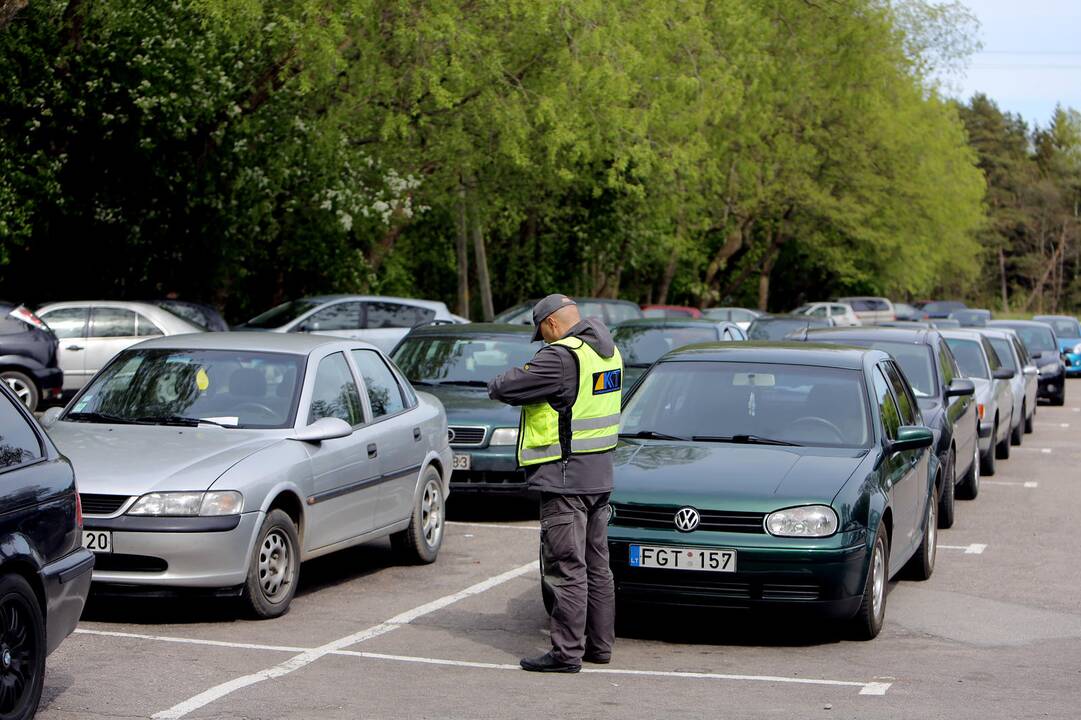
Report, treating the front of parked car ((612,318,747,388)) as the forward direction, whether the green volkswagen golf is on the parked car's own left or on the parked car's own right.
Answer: on the parked car's own left

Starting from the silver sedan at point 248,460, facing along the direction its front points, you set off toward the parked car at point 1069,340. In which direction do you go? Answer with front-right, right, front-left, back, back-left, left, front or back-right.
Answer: back

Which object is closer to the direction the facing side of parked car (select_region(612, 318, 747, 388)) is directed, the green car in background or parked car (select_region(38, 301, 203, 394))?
the green car in background

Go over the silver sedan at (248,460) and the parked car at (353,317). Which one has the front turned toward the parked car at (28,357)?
the parked car at (353,317)

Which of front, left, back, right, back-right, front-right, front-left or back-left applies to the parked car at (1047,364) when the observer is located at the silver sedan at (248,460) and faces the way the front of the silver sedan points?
back

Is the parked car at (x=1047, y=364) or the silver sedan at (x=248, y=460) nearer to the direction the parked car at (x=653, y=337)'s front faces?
the silver sedan

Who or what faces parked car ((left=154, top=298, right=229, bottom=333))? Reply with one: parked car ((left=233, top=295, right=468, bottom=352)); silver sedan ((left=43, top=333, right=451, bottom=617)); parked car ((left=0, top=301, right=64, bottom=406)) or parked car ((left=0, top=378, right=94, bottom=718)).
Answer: parked car ((left=233, top=295, right=468, bottom=352))

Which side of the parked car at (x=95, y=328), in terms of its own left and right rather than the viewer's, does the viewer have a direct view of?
left

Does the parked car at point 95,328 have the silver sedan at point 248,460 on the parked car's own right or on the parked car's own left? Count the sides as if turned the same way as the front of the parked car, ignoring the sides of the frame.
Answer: on the parked car's own left

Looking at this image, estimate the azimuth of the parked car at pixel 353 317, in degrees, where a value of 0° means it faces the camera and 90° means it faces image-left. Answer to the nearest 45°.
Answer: approximately 45°

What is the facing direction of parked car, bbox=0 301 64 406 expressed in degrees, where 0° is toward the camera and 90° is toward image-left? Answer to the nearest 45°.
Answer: approximately 90°

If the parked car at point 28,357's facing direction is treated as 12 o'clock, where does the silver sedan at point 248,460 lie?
The silver sedan is roughly at 9 o'clock from the parked car.
